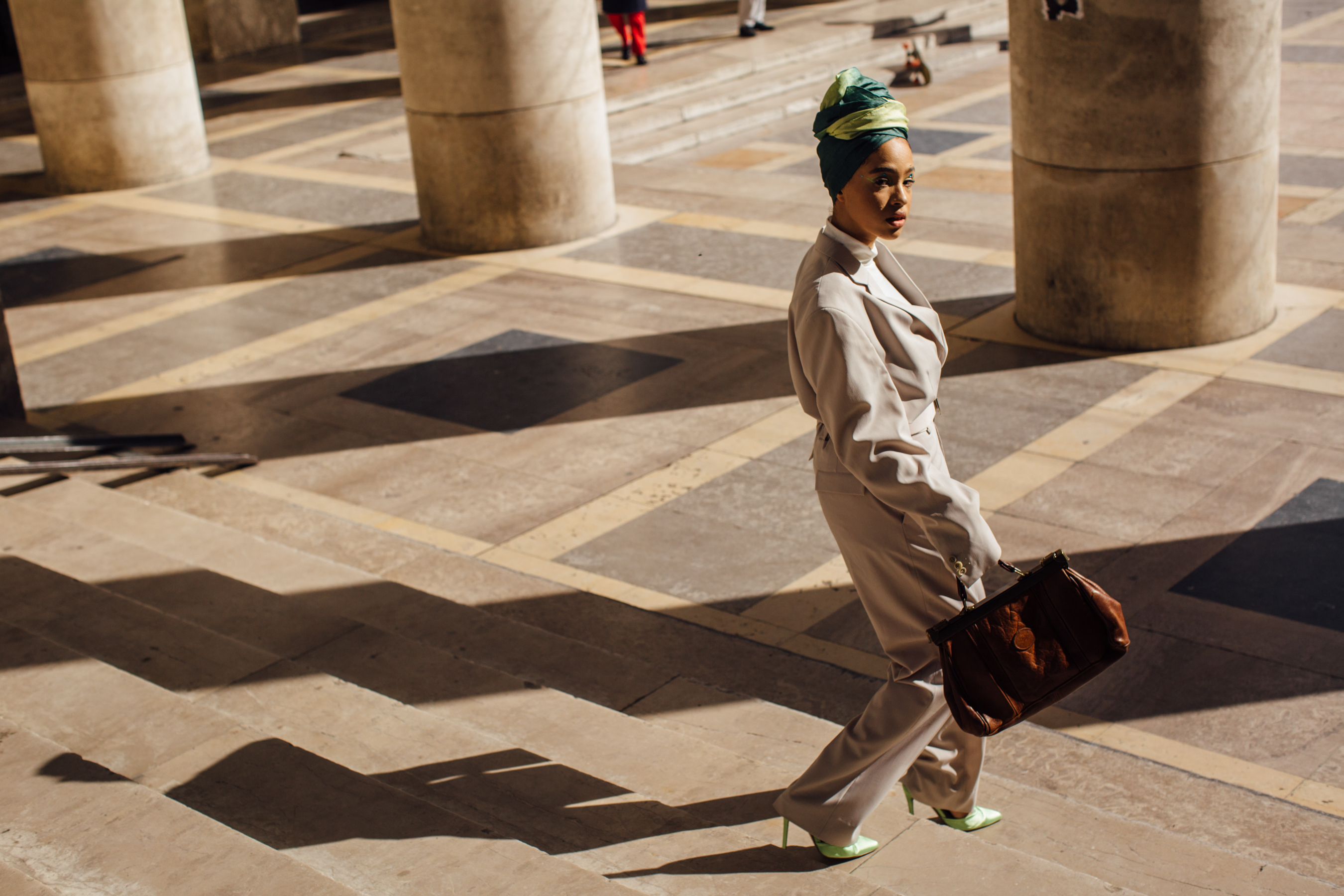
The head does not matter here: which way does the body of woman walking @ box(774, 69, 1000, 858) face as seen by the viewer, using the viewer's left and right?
facing to the right of the viewer

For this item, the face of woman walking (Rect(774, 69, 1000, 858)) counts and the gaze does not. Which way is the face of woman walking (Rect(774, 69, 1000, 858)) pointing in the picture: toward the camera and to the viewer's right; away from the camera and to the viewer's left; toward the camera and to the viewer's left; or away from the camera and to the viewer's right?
toward the camera and to the viewer's right

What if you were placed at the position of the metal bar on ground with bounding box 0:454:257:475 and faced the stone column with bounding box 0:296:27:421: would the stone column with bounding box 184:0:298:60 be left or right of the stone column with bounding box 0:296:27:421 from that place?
right
